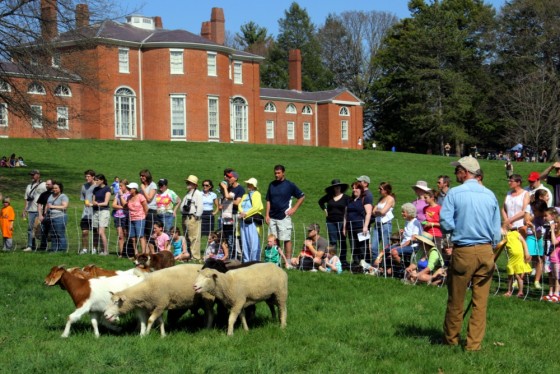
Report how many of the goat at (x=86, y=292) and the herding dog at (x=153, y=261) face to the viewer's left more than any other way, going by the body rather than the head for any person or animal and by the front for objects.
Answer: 2

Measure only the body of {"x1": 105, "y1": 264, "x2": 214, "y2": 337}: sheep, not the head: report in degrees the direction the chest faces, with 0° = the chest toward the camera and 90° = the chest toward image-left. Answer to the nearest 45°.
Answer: approximately 90°

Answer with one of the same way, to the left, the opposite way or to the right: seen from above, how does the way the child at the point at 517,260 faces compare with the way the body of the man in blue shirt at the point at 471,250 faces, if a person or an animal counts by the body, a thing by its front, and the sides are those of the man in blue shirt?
to the left

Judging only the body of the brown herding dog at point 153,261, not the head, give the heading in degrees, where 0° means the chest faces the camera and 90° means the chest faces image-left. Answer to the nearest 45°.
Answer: approximately 90°

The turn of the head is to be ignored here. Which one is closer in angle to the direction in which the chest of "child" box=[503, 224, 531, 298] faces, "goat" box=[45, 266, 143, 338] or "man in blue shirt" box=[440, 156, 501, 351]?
the goat

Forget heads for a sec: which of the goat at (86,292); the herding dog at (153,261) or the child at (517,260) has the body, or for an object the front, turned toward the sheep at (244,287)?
the child

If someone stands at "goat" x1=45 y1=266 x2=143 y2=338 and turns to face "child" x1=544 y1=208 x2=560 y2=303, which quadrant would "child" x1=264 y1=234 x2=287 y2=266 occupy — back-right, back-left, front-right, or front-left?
front-left

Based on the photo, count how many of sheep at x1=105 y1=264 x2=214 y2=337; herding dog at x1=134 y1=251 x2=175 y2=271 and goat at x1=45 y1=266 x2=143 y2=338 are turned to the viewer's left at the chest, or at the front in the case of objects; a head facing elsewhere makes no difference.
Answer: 3

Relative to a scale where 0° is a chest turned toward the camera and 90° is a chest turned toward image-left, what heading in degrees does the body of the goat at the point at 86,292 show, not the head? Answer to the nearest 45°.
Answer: approximately 90°

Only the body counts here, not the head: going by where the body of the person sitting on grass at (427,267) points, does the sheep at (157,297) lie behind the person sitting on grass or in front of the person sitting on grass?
in front

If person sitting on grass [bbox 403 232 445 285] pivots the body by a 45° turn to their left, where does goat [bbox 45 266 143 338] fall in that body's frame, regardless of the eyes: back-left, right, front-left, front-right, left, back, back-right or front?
front-right

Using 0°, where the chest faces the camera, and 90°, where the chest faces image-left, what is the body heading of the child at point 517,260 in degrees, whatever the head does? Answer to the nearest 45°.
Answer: approximately 45°

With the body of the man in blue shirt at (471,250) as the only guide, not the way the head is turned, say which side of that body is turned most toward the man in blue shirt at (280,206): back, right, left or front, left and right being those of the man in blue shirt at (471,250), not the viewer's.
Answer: front
